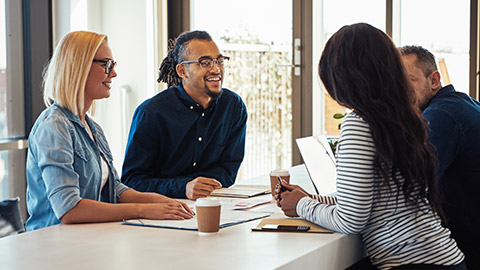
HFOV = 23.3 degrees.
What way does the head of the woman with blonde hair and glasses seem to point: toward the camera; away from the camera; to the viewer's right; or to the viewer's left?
to the viewer's right

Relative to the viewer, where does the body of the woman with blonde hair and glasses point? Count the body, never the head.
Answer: to the viewer's right

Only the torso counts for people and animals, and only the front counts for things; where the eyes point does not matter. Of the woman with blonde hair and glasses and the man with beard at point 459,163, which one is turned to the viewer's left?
the man with beard

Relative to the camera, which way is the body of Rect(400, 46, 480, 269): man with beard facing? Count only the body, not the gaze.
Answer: to the viewer's left

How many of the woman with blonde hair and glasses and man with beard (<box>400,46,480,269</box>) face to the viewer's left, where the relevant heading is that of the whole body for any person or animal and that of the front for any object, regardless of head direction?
1

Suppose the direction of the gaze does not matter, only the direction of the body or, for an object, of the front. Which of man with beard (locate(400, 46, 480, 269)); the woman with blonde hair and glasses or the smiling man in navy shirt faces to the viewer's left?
the man with beard

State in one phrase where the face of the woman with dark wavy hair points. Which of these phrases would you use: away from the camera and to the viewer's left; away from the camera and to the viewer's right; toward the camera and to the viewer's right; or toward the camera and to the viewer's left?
away from the camera and to the viewer's left

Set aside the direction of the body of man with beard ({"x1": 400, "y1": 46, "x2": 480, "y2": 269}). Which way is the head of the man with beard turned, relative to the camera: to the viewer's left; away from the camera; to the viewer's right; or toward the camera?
to the viewer's left

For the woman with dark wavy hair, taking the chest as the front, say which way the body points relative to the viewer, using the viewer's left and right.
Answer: facing away from the viewer and to the left of the viewer

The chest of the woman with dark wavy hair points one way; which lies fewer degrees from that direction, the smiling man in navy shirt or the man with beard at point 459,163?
the smiling man in navy shirt

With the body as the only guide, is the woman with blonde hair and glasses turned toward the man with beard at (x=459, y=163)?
yes
